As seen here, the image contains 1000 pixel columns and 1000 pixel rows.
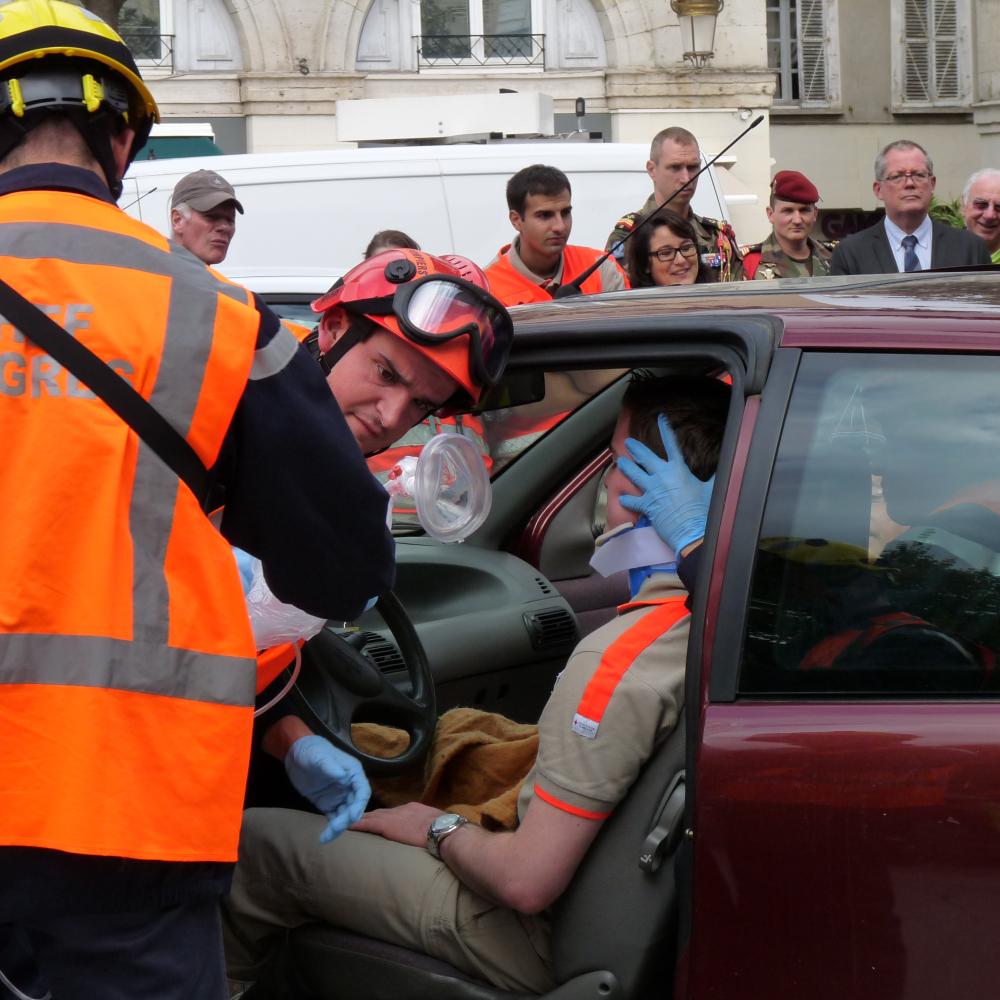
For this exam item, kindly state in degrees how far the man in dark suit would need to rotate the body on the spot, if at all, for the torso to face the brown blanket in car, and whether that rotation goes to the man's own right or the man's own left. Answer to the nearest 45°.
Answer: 0° — they already face it

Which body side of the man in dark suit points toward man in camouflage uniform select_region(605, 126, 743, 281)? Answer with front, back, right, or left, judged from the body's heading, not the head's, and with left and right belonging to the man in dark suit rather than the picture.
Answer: right

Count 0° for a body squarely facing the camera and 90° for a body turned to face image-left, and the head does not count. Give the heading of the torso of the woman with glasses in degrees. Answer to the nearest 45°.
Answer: approximately 315°

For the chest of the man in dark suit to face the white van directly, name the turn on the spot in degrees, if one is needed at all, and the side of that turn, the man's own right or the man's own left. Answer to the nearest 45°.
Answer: approximately 135° to the man's own right

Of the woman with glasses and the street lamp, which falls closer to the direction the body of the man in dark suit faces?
the woman with glasses

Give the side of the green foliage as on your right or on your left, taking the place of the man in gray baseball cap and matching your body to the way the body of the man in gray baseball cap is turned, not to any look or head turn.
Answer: on your left

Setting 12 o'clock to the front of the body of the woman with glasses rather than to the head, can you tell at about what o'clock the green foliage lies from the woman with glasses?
The green foliage is roughly at 8 o'clock from the woman with glasses.

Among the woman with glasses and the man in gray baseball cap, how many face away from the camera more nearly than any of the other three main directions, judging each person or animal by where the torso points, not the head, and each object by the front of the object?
0

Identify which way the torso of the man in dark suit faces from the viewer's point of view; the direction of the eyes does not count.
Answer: toward the camera

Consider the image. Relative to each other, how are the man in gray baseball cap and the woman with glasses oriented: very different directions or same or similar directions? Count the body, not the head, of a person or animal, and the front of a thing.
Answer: same or similar directions

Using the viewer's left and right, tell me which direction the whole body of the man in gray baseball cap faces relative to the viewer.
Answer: facing the viewer and to the right of the viewer

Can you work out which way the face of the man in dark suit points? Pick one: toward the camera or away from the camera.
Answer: toward the camera
